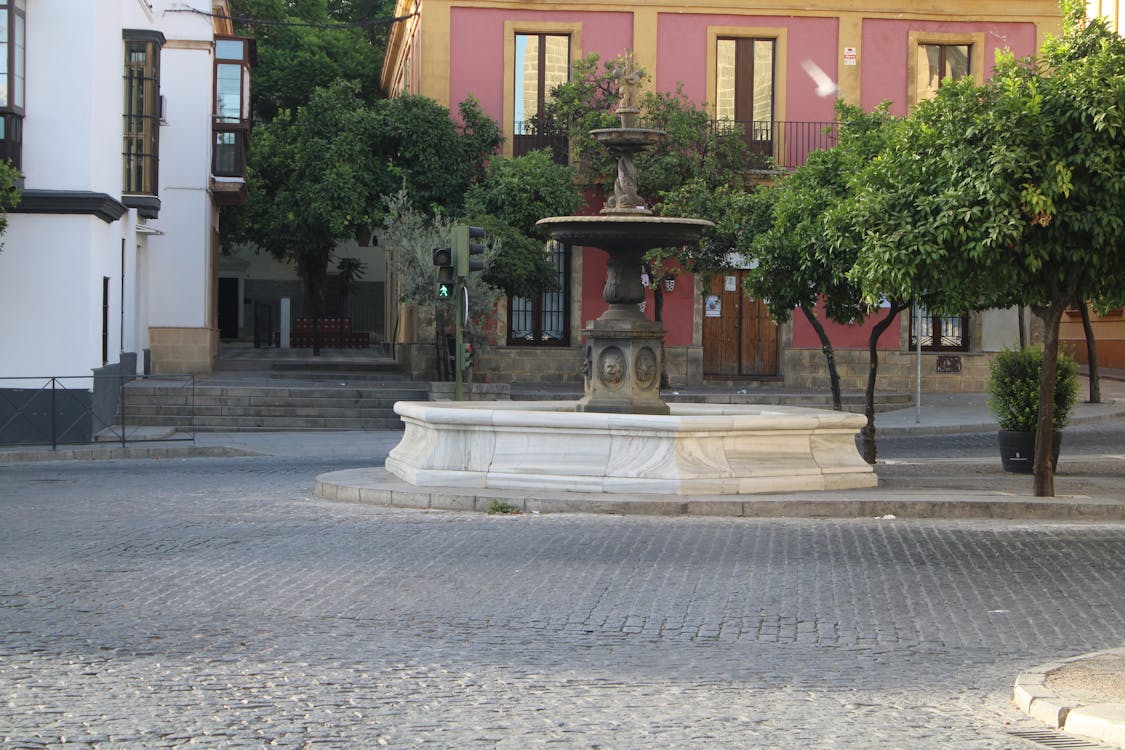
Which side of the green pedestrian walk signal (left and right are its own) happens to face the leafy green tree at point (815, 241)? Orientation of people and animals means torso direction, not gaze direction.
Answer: left

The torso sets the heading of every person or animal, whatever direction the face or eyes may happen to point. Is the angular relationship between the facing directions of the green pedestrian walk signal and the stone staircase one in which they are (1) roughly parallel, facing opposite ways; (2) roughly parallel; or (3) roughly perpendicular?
roughly parallel

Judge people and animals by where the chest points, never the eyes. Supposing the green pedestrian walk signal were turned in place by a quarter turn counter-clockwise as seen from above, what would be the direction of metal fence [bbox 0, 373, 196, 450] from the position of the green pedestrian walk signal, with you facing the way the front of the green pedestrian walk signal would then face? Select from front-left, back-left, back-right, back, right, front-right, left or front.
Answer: back

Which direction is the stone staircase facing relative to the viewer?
toward the camera

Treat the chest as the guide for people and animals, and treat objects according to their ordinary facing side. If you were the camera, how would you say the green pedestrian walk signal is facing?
facing the viewer

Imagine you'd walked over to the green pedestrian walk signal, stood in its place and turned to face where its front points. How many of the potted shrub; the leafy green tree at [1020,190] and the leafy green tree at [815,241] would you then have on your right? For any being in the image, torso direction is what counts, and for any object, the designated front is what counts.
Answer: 0

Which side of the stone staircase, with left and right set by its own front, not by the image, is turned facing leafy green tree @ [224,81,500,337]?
back

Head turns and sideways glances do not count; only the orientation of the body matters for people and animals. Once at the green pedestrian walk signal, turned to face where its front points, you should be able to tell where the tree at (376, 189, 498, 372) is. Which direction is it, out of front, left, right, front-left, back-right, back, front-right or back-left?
back

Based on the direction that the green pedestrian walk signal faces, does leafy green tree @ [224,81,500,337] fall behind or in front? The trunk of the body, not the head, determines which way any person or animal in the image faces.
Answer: behind

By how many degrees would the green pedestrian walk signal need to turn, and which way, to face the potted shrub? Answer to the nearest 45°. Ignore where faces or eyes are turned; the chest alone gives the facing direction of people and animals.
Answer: approximately 45° to its left

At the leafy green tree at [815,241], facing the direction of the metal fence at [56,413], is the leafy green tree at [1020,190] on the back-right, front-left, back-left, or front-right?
back-left

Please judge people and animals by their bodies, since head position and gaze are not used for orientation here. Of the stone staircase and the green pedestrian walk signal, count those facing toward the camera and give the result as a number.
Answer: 2

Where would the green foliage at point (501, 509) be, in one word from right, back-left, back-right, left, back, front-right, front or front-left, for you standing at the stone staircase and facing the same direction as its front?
front

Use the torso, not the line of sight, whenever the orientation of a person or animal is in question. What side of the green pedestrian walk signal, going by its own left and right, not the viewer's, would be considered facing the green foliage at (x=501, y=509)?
front
